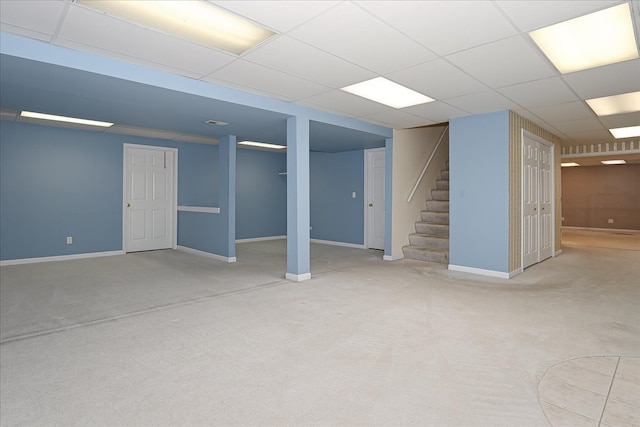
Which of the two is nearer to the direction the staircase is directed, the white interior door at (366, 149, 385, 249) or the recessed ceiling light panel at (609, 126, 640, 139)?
the white interior door

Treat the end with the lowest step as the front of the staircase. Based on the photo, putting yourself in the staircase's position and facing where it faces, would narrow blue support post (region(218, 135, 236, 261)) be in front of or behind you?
in front

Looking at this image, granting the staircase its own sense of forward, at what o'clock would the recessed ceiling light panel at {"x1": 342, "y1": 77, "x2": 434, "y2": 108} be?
The recessed ceiling light panel is roughly at 11 o'clock from the staircase.

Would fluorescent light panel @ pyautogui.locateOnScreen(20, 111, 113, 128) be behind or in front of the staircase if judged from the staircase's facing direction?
in front

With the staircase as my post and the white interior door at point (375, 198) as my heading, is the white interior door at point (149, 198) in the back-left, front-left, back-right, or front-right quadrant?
front-left

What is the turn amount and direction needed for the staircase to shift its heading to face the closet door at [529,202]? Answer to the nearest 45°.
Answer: approximately 90° to its left

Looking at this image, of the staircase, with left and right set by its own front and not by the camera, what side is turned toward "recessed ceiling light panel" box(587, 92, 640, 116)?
left

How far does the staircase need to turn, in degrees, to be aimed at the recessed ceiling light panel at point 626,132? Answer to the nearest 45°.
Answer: approximately 135° to its left

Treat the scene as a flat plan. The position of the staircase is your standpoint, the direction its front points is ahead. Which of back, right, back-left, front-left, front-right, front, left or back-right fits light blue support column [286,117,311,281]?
front
